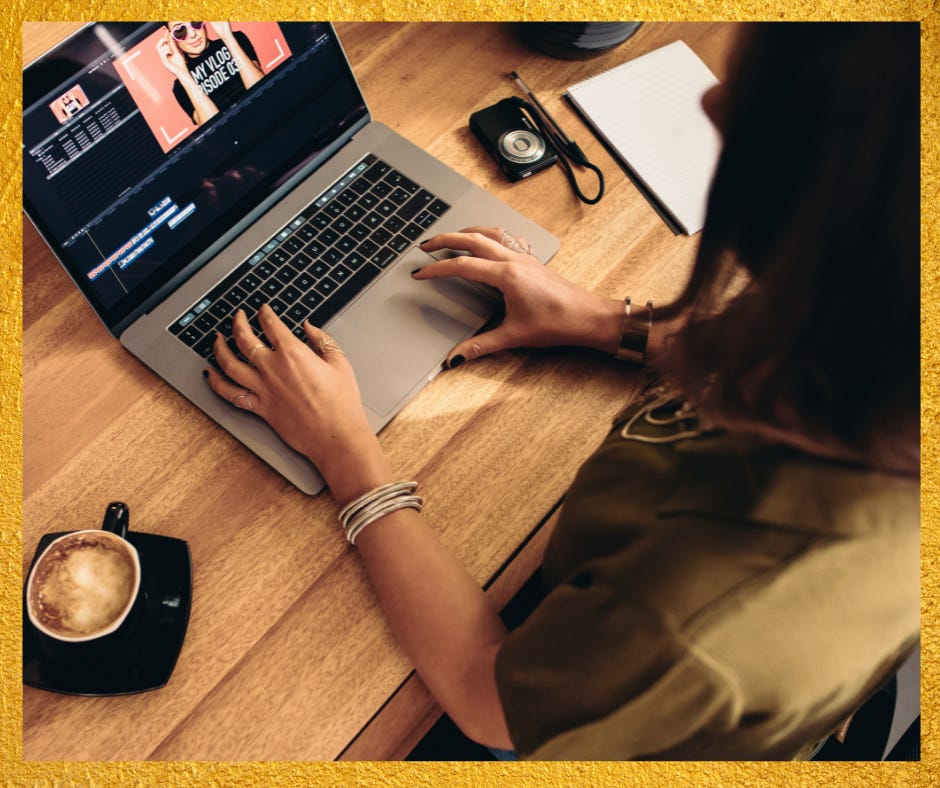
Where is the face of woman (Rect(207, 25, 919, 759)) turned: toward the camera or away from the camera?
away from the camera

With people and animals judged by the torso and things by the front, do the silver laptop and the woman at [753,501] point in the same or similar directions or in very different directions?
very different directions

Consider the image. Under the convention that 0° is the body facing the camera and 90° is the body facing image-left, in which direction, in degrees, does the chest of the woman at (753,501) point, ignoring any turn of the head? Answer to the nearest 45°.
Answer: approximately 135°

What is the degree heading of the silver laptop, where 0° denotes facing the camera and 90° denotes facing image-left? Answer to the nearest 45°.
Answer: approximately 315°
